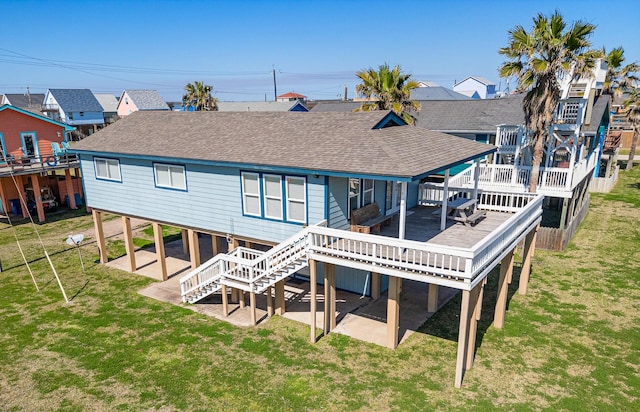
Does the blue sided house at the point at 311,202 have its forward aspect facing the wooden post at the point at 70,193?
no

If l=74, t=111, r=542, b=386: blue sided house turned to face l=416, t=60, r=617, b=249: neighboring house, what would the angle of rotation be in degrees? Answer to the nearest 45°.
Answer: approximately 90° to its left

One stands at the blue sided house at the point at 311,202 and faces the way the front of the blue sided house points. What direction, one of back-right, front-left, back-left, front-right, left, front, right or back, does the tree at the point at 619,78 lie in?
left

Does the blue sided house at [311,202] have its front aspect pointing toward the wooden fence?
no

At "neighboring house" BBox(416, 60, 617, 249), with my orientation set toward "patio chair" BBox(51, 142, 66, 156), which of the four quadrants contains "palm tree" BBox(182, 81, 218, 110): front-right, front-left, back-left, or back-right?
front-right

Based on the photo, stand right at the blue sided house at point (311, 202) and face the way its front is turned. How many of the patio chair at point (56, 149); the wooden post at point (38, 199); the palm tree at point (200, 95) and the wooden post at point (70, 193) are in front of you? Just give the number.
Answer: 0

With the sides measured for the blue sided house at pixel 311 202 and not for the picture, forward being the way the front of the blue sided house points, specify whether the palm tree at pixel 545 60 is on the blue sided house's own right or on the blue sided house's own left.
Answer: on the blue sided house's own left

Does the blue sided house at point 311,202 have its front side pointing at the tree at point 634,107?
no
